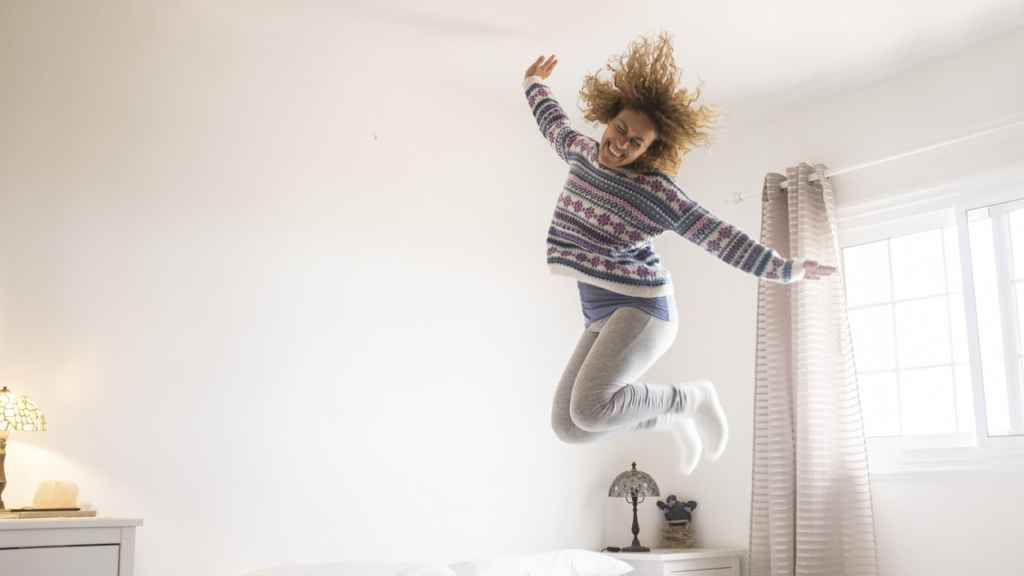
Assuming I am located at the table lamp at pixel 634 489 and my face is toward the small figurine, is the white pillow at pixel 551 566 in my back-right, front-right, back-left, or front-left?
back-right

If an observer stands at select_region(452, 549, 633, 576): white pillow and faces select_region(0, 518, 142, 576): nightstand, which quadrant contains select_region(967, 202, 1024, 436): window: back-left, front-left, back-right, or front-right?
back-left

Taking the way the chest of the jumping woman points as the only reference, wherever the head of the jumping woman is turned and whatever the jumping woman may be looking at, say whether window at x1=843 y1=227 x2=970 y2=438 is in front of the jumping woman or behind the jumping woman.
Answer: behind

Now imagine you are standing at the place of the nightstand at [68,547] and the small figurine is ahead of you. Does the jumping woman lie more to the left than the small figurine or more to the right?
right

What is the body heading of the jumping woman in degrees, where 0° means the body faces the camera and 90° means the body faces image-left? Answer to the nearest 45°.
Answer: approximately 45°

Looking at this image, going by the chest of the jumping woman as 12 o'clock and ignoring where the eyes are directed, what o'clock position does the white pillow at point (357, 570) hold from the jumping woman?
The white pillow is roughly at 3 o'clock from the jumping woman.

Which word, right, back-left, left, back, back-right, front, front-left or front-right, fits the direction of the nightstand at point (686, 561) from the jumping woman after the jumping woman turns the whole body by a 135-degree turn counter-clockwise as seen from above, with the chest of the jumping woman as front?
left

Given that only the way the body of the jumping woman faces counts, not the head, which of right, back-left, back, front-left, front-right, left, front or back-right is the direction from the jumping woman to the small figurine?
back-right

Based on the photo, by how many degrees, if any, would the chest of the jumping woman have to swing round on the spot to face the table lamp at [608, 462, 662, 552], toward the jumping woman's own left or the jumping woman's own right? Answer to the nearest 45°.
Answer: approximately 135° to the jumping woman's own right

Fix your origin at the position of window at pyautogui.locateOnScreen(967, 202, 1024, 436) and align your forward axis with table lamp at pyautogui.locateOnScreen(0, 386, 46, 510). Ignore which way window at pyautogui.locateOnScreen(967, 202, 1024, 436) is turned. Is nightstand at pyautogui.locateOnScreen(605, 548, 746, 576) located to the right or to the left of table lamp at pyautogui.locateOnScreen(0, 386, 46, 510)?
right

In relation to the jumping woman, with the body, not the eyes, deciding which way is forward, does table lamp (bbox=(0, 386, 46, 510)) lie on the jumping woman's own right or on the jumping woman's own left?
on the jumping woman's own right
